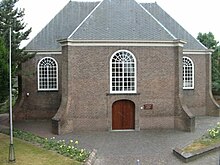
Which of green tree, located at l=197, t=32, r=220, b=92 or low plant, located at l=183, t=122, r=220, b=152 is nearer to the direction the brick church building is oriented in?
the low plant

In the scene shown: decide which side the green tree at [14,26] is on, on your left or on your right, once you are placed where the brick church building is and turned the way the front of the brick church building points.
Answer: on your right

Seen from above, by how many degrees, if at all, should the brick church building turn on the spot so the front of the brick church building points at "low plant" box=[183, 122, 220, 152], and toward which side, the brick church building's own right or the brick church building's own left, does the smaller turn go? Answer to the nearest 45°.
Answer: approximately 45° to the brick church building's own left

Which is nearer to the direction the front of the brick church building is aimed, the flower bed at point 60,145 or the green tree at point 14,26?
the flower bed

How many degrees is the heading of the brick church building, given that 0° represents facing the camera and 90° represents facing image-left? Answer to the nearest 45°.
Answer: approximately 0°

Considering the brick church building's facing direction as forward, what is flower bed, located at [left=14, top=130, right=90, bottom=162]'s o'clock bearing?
The flower bed is roughly at 1 o'clock from the brick church building.

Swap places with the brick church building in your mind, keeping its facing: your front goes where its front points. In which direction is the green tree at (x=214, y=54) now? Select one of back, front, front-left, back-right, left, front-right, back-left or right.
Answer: back-left

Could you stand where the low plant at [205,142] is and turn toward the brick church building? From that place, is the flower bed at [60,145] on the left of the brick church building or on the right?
left
